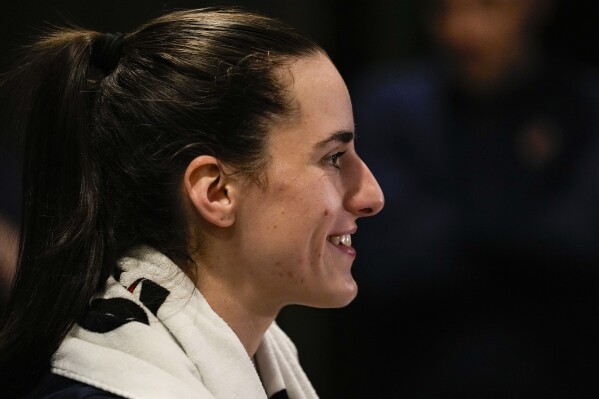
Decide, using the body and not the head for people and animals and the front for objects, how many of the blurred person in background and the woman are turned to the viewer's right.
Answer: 1

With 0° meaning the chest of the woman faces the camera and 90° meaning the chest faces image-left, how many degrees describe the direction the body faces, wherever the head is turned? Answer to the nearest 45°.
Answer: approximately 270°

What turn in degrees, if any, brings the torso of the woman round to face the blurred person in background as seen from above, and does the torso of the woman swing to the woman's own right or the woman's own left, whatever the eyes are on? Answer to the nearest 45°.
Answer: approximately 45° to the woman's own left

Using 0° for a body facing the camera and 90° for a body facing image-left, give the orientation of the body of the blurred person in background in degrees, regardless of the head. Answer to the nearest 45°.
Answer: approximately 0°

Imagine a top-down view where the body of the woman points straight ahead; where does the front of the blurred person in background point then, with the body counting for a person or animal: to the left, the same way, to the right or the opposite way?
to the right

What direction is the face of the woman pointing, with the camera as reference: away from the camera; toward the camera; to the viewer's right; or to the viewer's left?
to the viewer's right
